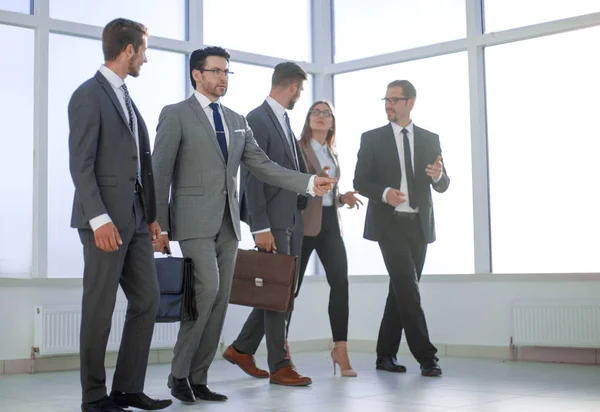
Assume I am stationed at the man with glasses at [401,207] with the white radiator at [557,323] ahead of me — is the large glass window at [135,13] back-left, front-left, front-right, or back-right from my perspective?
back-left

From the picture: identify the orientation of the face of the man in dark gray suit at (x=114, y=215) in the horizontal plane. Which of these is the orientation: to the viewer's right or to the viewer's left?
to the viewer's right

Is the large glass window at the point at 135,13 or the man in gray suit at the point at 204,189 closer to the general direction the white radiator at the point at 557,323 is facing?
the man in gray suit

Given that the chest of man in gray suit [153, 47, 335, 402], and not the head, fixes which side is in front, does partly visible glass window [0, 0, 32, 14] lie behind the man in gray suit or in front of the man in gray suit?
behind

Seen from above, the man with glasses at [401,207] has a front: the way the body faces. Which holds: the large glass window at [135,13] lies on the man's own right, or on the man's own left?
on the man's own right

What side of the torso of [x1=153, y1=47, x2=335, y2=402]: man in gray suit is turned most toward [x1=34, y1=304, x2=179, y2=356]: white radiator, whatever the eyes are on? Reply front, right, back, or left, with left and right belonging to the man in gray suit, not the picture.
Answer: back

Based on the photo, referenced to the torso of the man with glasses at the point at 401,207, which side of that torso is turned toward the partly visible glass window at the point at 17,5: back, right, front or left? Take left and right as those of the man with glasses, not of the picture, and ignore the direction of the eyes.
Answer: right

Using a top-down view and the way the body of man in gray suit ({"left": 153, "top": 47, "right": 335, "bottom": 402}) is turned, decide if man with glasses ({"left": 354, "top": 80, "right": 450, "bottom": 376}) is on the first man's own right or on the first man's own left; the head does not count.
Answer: on the first man's own left

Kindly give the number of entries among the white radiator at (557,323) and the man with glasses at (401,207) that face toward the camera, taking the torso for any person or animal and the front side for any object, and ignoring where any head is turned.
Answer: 2

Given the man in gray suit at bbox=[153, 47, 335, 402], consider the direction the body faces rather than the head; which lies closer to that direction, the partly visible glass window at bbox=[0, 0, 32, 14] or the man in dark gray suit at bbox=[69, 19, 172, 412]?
the man in dark gray suit

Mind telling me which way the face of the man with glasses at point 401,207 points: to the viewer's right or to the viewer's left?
to the viewer's left

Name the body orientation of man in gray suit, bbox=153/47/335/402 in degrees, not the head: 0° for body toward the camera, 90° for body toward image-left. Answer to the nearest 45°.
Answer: approximately 315°

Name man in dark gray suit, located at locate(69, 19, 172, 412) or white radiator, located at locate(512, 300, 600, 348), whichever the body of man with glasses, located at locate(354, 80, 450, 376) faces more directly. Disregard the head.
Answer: the man in dark gray suit
